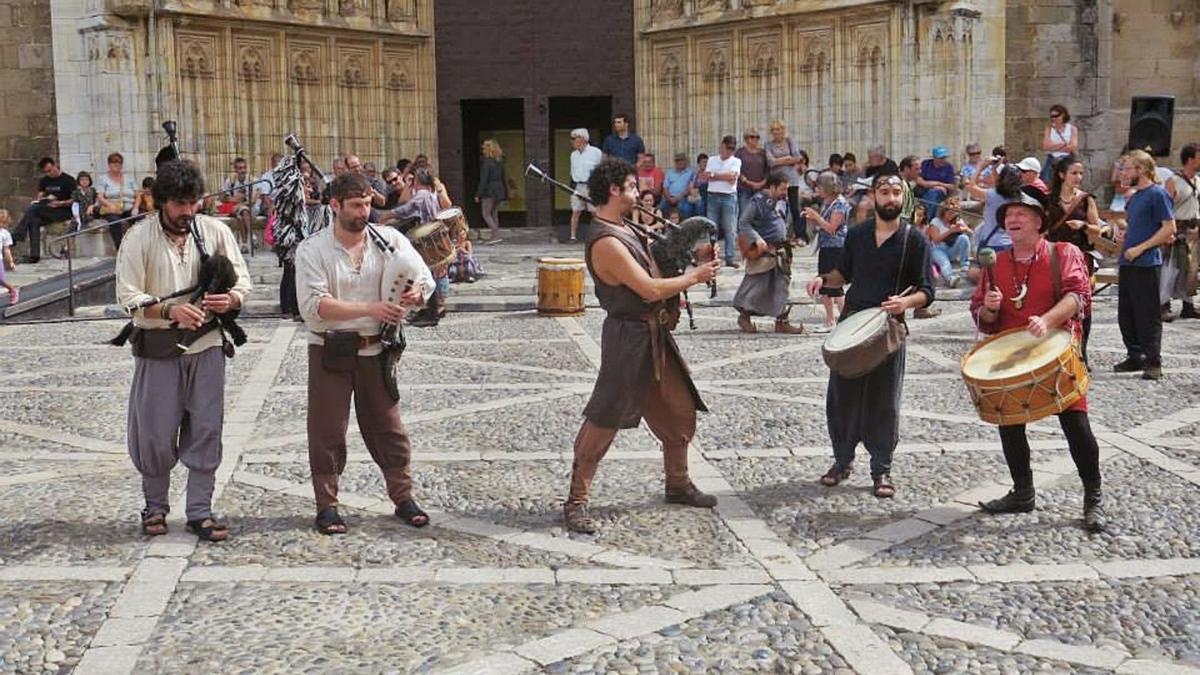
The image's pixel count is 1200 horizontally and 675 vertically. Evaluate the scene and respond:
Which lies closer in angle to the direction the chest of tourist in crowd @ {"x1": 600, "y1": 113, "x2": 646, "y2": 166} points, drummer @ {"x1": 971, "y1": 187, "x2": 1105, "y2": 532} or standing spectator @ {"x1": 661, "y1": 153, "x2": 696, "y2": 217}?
the drummer

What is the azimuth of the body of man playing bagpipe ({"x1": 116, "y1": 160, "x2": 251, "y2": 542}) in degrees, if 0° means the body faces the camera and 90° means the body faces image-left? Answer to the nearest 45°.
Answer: approximately 0°

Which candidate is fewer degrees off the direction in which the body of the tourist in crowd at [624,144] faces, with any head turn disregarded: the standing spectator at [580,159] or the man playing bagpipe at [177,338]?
the man playing bagpipe

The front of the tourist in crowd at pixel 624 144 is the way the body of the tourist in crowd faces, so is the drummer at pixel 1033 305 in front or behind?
in front

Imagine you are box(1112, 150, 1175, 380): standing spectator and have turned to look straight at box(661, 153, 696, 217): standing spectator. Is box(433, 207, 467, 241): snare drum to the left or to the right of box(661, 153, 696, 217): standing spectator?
left

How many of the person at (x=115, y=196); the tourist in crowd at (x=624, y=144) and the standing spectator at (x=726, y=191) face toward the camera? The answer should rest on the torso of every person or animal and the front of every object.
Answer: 3

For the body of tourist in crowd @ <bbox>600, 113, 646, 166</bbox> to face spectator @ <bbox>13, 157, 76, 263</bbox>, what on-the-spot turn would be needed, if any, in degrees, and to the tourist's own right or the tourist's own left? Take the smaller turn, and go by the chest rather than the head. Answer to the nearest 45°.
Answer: approximately 90° to the tourist's own right

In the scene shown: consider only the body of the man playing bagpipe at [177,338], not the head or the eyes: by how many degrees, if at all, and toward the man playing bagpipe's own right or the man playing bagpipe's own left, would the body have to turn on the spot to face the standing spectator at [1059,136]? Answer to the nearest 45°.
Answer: approximately 135° to the man playing bagpipe's own left

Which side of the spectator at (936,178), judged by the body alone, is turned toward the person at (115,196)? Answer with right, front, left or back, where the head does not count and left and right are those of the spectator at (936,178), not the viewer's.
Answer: right
